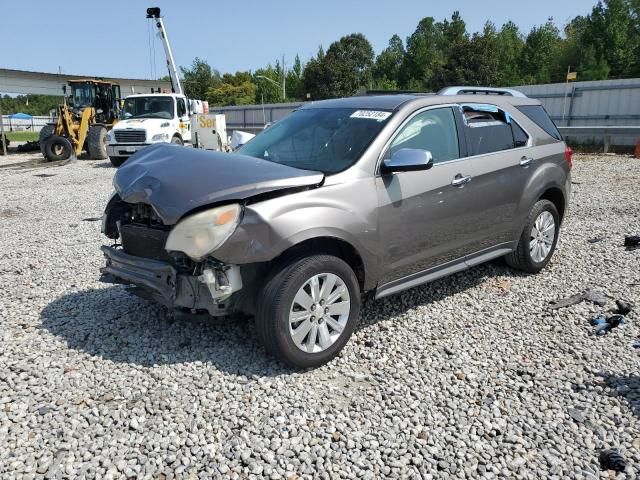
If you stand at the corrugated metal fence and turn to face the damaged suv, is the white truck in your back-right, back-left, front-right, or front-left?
front-right

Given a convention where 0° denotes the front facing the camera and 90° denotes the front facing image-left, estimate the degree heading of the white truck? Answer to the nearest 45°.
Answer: approximately 45°

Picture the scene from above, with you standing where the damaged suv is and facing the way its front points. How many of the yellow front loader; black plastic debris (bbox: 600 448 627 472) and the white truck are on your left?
1

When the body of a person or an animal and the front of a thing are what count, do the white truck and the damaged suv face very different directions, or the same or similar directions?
same or similar directions

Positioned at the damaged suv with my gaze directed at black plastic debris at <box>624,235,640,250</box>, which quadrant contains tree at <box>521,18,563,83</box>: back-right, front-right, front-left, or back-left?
front-left

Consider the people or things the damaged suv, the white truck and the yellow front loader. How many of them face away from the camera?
0

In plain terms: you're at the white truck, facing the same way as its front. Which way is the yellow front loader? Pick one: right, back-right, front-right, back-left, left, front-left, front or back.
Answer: right

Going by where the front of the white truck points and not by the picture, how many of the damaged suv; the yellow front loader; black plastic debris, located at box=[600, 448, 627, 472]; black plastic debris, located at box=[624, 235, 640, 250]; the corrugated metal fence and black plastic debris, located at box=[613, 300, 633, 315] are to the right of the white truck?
1

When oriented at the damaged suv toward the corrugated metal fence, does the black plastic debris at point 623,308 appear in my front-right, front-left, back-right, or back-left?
front-right

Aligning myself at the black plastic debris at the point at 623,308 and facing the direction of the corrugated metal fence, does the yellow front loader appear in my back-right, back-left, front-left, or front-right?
front-left
